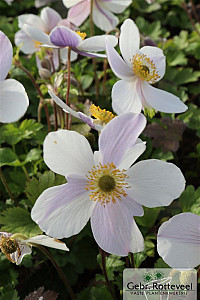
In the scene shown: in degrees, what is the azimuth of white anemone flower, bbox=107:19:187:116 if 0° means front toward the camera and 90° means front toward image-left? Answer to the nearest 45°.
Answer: approximately 315°

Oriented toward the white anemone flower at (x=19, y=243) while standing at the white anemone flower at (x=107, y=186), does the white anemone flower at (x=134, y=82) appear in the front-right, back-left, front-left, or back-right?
back-right

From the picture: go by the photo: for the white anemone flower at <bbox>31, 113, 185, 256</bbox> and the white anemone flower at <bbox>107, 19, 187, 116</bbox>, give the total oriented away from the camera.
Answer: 0

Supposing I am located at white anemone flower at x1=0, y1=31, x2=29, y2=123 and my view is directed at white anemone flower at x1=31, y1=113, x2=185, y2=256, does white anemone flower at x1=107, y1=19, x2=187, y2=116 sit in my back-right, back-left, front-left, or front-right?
front-left

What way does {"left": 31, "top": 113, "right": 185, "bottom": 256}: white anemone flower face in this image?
toward the camera

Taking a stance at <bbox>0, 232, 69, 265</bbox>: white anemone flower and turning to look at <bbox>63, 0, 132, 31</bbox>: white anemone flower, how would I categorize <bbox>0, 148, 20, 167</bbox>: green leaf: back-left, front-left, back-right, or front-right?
front-left
